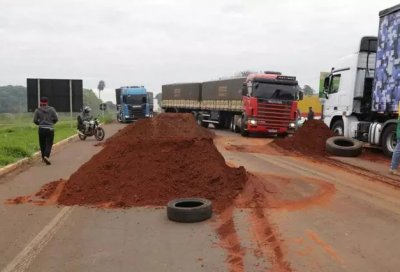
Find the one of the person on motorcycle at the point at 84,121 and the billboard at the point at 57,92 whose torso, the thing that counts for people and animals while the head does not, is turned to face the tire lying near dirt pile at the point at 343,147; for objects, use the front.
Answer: the person on motorcycle

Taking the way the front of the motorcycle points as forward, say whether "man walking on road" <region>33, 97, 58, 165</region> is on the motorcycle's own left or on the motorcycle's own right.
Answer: on the motorcycle's own right

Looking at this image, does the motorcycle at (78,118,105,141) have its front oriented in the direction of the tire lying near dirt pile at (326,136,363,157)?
yes

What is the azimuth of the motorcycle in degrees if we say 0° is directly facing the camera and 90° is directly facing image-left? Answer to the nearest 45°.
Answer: approximately 315°

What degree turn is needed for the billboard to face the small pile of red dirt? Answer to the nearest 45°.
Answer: approximately 135° to its right

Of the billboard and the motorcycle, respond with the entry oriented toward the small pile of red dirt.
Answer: the motorcycle

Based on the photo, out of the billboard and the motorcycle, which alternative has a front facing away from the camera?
the billboard

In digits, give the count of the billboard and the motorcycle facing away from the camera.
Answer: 1

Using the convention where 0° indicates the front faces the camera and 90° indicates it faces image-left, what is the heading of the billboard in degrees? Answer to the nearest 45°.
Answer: approximately 180°

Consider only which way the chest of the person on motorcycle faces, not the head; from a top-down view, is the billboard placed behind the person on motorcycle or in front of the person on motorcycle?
behind

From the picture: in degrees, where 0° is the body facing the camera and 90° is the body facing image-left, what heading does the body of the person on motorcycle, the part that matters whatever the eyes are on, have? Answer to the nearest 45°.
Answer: approximately 315°
